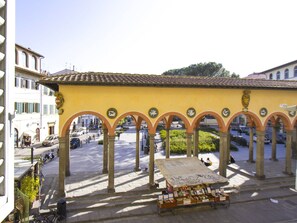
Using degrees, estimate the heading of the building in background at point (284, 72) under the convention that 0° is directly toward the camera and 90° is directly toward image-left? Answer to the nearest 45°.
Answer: approximately 45°

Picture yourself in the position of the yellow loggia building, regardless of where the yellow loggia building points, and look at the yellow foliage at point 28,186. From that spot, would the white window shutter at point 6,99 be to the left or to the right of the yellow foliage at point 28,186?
left

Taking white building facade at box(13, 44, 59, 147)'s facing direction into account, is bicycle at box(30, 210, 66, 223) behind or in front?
in front

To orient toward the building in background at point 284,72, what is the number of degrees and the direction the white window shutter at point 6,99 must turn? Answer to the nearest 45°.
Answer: approximately 45° to its left

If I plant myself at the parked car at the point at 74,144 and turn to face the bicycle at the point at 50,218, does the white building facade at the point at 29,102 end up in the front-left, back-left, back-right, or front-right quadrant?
back-right

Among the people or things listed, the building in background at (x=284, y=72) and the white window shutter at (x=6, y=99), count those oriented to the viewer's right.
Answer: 1

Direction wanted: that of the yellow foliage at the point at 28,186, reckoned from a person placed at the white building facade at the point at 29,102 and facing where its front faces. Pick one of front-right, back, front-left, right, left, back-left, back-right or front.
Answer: front-right

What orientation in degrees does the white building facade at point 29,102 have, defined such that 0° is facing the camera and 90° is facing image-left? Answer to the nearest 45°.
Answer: approximately 315°

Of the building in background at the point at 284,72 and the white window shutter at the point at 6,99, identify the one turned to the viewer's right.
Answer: the white window shutter

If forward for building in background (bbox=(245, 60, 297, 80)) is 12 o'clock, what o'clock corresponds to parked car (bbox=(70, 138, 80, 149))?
The parked car is roughly at 12 o'clock from the building in background.

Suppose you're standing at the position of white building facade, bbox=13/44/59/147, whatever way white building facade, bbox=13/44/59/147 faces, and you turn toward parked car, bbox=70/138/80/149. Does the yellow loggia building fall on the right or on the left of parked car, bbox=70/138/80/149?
right

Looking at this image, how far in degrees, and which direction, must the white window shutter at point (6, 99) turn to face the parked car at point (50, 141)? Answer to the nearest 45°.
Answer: approximately 90° to its left
